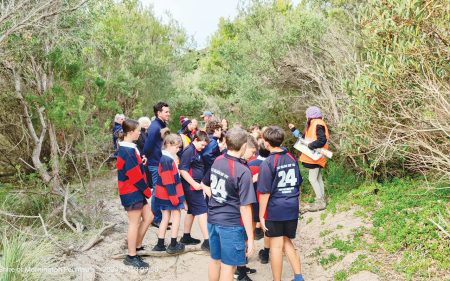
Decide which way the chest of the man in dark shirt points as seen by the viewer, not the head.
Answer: to the viewer's right

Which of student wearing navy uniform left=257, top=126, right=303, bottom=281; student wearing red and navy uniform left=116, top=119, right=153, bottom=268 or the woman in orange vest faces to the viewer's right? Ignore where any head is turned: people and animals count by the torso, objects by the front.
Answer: student wearing red and navy uniform left=116, top=119, right=153, bottom=268

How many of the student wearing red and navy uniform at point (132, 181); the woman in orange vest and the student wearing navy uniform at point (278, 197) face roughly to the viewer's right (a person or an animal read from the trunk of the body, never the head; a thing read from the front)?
1

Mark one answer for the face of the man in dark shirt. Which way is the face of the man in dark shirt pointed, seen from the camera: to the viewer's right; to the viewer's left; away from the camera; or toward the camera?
to the viewer's right

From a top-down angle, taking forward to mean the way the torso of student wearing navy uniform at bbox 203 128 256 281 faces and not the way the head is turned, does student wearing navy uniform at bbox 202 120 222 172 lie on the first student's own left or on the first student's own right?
on the first student's own left

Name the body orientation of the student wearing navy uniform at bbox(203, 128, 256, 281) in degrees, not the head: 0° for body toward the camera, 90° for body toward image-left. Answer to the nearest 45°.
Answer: approximately 225°

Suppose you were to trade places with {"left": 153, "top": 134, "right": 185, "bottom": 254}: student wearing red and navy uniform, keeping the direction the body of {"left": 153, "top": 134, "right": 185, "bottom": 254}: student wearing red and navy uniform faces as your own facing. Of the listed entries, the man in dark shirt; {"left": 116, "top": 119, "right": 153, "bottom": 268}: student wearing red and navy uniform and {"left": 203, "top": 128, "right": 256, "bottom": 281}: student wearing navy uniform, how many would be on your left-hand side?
1

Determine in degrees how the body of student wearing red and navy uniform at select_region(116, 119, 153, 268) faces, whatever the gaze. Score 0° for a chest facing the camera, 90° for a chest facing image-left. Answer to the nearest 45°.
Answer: approximately 270°

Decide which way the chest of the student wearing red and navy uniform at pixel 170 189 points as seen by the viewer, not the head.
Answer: to the viewer's right

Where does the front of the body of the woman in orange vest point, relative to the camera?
to the viewer's left

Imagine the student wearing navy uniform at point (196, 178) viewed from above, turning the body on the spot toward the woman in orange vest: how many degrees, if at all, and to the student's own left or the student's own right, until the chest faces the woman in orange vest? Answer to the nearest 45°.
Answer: approximately 45° to the student's own left

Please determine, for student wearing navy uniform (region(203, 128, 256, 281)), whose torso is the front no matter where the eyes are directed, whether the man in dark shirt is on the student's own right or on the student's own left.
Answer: on the student's own left

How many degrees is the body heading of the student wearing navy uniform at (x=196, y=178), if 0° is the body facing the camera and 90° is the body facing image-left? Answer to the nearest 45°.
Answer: approximately 270°

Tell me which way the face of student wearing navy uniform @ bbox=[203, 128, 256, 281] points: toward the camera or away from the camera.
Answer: away from the camera

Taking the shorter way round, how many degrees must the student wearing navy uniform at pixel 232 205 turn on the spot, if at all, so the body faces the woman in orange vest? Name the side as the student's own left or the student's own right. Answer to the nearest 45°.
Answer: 0° — they already face them

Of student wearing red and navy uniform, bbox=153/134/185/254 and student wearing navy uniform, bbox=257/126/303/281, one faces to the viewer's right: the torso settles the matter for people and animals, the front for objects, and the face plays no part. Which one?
student wearing red and navy uniform, bbox=153/134/185/254
